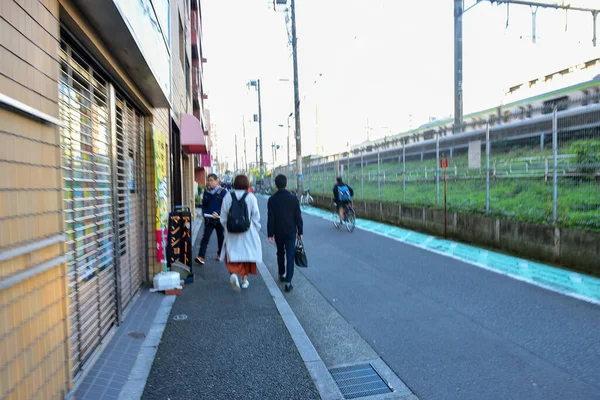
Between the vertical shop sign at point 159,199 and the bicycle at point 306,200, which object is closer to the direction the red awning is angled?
the bicycle

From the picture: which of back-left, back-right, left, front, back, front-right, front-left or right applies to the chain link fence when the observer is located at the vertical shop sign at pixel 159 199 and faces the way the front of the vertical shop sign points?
front-left

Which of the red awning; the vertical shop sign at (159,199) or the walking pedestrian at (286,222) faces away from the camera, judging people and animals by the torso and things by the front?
the walking pedestrian

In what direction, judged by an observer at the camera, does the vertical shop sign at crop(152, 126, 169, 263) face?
facing the viewer and to the right of the viewer

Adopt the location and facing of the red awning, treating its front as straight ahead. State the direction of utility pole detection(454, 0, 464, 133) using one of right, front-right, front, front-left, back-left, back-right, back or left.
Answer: front

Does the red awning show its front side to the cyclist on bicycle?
yes

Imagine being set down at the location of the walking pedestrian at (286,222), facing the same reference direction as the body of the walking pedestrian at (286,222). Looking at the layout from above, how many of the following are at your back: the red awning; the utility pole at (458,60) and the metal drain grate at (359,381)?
1

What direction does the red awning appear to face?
to the viewer's right

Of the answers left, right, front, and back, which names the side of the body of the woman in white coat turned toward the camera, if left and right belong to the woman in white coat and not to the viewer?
back

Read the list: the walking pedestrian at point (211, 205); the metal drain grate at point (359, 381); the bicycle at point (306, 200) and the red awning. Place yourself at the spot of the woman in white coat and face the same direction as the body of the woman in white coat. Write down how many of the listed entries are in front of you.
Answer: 3

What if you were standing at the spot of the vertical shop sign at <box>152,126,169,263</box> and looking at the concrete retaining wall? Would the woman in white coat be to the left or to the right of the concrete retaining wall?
right

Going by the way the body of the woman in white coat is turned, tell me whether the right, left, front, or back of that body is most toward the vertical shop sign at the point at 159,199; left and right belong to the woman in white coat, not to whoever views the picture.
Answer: left

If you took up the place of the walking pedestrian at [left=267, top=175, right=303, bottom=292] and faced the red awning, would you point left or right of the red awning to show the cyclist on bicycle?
right

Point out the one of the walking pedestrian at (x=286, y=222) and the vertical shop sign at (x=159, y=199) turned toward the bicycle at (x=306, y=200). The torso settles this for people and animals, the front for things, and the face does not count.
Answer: the walking pedestrian

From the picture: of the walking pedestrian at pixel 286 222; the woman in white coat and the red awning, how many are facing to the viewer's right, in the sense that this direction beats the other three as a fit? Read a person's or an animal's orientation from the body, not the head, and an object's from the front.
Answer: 1

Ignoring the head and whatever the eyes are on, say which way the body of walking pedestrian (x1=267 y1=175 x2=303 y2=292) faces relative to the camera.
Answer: away from the camera
